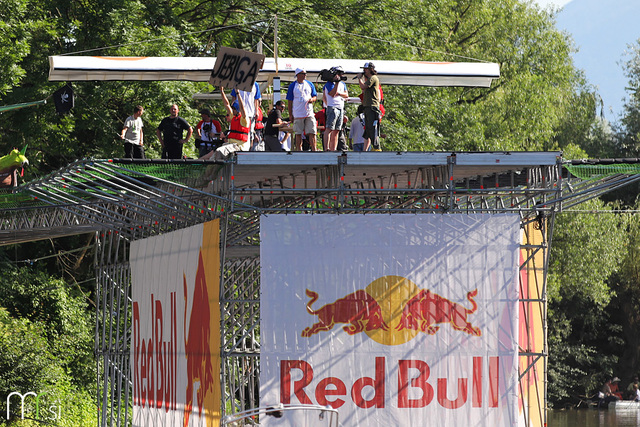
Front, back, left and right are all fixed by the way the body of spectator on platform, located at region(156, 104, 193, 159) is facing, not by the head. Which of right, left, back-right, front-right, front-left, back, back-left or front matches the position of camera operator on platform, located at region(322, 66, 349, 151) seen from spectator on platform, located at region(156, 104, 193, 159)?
front-left

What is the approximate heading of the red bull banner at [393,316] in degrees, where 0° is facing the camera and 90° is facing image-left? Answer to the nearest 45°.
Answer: approximately 0°

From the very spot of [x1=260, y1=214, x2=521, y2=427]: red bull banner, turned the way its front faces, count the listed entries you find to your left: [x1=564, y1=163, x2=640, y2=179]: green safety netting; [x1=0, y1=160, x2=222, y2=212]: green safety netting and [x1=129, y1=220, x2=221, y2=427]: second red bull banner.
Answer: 1

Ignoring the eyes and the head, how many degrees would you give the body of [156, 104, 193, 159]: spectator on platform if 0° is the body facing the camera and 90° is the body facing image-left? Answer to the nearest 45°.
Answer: approximately 0°

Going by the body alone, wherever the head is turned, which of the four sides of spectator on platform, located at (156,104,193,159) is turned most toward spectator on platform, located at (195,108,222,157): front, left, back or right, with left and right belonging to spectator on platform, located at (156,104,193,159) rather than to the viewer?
left

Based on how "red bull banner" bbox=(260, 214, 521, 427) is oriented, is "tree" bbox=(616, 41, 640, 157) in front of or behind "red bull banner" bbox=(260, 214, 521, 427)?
behind

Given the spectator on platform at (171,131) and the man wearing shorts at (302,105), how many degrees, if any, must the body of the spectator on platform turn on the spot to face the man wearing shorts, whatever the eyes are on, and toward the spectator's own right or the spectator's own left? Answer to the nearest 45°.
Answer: approximately 45° to the spectator's own left

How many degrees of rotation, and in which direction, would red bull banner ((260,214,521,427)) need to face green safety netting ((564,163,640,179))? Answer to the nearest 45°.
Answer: approximately 90° to its left

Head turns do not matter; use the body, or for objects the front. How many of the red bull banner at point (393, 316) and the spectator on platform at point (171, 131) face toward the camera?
2
